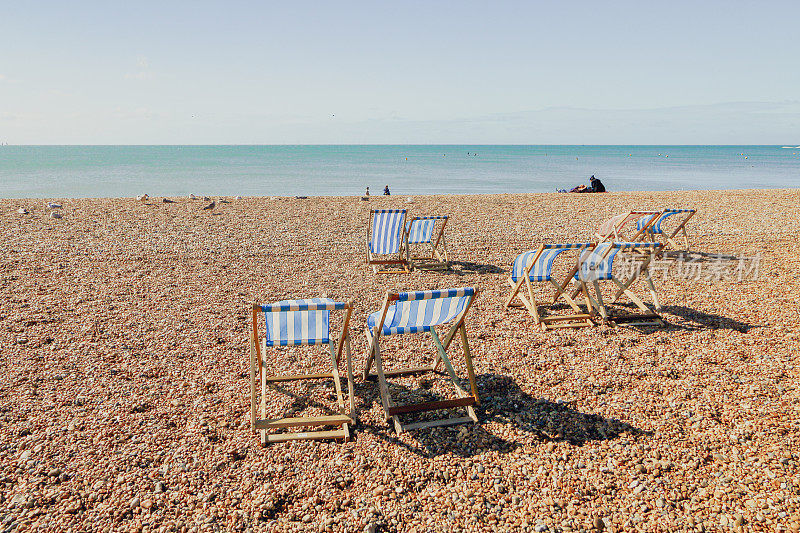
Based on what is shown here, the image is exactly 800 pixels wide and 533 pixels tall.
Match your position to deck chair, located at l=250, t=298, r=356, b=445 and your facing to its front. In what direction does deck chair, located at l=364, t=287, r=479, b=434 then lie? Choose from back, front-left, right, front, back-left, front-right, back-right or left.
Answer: right

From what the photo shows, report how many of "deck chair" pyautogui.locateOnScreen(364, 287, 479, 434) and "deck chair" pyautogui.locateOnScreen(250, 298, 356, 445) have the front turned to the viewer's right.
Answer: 0

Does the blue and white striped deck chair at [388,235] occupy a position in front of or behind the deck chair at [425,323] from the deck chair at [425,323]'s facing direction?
in front

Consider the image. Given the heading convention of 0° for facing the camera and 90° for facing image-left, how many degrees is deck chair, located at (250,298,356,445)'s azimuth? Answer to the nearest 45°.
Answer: approximately 180°

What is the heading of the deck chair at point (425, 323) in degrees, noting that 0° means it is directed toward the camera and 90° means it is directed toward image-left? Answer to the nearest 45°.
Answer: approximately 135°

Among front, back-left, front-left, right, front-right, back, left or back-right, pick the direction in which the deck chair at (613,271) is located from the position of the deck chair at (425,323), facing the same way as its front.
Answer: right

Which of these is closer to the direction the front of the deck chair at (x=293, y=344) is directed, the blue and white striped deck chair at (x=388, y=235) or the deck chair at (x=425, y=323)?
the blue and white striped deck chair

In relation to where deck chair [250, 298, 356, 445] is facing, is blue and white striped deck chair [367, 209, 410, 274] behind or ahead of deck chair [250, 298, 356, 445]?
ahead

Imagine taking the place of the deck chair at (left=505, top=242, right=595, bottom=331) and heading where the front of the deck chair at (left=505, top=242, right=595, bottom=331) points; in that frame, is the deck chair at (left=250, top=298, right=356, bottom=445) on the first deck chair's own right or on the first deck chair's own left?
on the first deck chair's own left

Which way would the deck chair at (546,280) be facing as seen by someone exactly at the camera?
facing away from the viewer and to the left of the viewer
